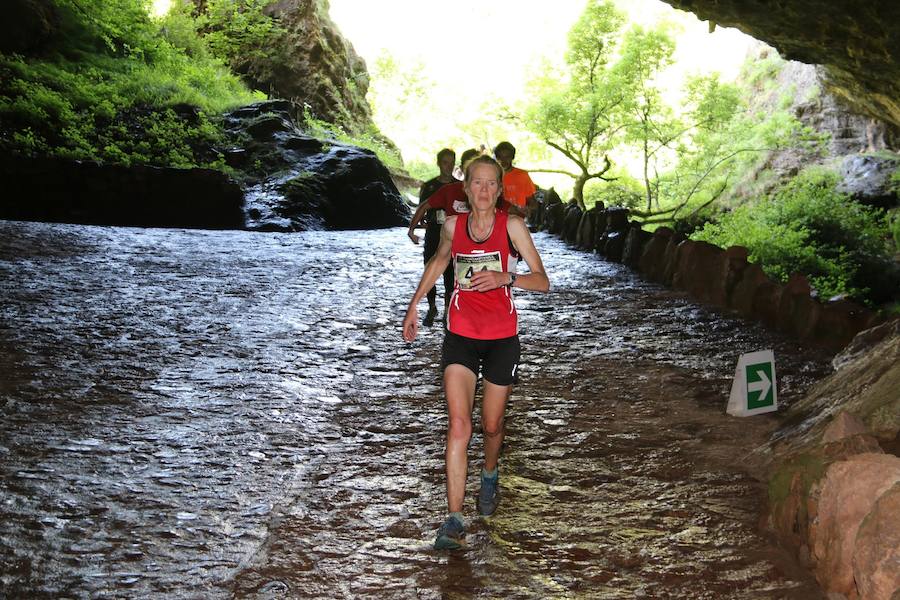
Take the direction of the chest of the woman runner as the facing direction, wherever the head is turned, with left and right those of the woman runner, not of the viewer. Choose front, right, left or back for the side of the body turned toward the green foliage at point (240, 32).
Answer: back

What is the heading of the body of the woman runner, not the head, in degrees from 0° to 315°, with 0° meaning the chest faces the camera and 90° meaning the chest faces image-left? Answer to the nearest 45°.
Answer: approximately 0°

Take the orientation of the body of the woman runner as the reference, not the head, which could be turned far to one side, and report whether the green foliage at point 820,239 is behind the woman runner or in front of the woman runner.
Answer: behind

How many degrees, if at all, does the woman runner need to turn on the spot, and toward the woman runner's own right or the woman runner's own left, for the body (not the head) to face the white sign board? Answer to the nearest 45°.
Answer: approximately 135° to the woman runner's own left

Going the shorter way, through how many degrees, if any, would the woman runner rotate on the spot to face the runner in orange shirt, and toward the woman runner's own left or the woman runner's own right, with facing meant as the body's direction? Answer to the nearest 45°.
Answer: approximately 180°

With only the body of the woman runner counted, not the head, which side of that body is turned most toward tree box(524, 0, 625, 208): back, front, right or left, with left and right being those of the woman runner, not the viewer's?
back

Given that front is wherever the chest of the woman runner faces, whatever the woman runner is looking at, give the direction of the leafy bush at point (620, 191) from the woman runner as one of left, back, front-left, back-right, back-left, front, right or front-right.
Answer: back

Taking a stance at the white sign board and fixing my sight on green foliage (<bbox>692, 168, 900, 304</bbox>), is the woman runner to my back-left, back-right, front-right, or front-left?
back-left

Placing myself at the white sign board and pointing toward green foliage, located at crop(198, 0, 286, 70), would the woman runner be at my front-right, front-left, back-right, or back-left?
back-left
